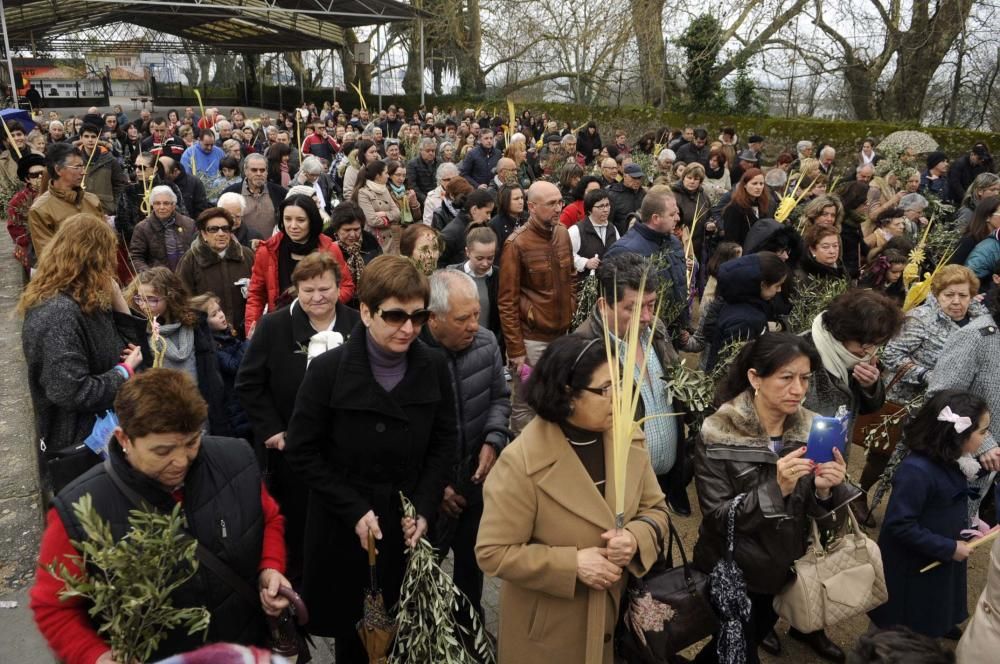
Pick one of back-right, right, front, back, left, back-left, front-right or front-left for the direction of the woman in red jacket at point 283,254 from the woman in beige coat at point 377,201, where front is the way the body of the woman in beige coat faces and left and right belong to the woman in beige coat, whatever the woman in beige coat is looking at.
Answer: front-right

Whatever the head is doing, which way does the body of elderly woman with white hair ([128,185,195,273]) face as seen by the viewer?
toward the camera

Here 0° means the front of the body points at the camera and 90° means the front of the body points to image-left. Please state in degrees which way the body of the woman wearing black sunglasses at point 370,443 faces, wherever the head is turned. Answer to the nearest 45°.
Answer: approximately 315°

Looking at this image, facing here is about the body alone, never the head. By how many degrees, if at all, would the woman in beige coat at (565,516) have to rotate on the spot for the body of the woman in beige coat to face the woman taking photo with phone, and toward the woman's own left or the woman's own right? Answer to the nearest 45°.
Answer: approximately 90° to the woman's own left

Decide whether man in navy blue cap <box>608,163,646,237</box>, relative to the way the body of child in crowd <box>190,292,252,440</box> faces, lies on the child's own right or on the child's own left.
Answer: on the child's own left

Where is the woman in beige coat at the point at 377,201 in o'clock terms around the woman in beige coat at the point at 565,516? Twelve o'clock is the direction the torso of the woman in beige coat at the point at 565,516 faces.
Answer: the woman in beige coat at the point at 377,201 is roughly at 7 o'clock from the woman in beige coat at the point at 565,516.

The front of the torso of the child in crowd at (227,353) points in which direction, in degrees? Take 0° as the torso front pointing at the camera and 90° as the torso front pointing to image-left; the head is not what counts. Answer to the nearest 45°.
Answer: approximately 315°

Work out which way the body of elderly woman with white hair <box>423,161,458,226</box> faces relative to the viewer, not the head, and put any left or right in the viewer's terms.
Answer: facing the viewer and to the right of the viewer

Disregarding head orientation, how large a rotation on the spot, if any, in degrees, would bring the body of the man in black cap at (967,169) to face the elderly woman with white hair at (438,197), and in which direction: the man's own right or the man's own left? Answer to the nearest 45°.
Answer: approximately 135° to the man's own right

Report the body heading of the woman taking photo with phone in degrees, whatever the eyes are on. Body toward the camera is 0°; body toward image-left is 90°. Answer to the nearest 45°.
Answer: approximately 315°

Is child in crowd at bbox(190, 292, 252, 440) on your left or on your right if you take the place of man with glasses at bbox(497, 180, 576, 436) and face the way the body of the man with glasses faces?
on your right

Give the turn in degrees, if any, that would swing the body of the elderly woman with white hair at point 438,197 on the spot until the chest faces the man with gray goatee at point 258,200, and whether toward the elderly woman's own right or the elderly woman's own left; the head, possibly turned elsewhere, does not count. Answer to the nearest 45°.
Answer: approximately 90° to the elderly woman's own right

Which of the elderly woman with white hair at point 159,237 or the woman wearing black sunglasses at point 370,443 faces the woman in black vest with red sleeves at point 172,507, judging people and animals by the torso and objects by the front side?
the elderly woman with white hair
